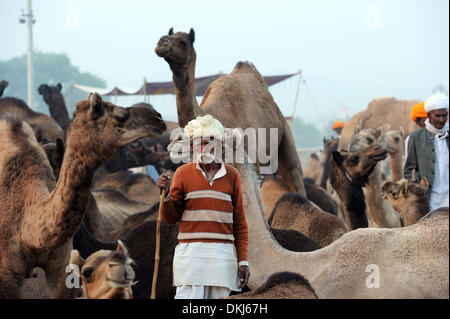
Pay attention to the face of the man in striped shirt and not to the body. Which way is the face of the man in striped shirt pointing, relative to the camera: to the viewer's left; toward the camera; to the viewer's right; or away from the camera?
toward the camera

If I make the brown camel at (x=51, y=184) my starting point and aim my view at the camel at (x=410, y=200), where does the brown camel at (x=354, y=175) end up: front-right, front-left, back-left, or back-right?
front-left

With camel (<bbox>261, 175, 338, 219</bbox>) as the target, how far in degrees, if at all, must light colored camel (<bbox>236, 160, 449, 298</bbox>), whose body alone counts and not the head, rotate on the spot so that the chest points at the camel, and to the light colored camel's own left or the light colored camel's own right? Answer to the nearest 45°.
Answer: approximately 90° to the light colored camel's own right

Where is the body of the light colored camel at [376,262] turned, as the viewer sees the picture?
to the viewer's left

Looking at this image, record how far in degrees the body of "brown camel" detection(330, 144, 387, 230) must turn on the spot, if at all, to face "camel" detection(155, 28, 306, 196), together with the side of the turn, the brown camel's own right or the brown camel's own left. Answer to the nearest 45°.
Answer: approximately 135° to the brown camel's own left

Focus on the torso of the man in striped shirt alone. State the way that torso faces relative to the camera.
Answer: toward the camera

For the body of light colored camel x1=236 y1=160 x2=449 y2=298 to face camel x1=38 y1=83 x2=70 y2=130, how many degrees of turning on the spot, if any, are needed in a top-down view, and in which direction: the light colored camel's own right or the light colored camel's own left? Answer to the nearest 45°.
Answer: approximately 45° to the light colored camel's own right

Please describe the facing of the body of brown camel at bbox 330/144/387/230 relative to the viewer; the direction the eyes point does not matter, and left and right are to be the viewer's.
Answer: facing to the right of the viewer

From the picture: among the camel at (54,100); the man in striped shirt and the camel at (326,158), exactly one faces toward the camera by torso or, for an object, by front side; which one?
the man in striped shirt

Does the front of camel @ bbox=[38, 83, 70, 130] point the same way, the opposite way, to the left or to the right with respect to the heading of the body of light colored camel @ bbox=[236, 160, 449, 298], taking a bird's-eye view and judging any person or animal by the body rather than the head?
the same way
